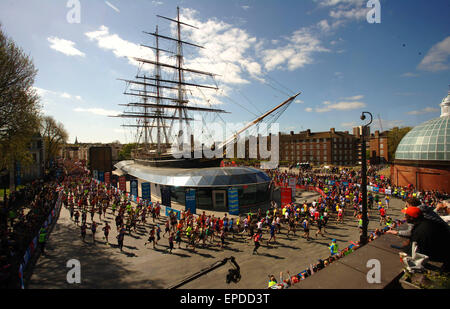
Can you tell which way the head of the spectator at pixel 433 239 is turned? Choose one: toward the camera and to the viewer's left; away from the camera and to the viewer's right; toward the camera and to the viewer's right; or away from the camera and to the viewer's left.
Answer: away from the camera and to the viewer's left

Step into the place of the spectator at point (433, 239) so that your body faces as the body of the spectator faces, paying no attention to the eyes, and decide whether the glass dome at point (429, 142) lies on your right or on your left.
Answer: on your right

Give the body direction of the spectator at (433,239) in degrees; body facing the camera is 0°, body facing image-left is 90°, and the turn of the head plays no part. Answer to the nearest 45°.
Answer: approximately 90°

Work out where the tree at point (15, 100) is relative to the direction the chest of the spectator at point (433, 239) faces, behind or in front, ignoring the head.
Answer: in front
